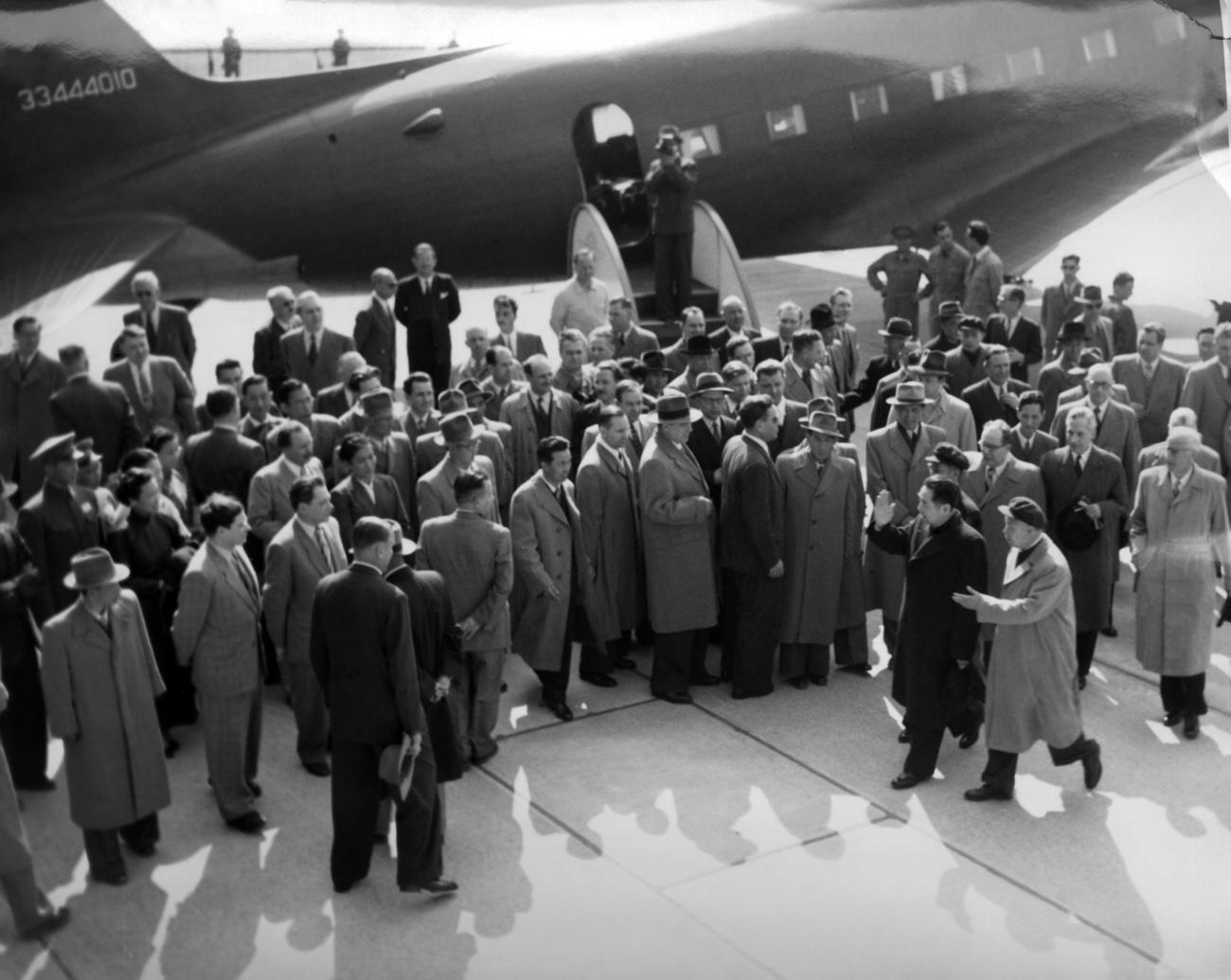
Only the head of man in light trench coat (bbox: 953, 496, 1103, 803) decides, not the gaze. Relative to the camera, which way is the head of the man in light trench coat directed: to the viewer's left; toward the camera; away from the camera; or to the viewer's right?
to the viewer's left

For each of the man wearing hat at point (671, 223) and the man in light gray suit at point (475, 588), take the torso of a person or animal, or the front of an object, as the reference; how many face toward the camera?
1

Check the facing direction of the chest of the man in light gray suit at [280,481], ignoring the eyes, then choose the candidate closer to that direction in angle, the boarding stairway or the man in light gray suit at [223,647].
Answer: the man in light gray suit

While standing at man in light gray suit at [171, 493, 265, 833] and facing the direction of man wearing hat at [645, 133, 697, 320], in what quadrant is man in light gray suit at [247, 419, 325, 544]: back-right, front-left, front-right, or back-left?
front-left

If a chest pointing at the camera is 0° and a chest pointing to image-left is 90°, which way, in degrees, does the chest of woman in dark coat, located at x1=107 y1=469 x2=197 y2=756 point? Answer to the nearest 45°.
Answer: approximately 315°

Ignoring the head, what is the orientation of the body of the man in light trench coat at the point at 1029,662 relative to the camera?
to the viewer's left

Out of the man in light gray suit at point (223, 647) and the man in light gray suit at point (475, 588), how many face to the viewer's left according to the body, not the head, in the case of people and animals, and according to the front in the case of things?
0

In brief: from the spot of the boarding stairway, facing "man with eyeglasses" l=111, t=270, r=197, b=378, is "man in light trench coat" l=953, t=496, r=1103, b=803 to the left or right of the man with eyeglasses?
left

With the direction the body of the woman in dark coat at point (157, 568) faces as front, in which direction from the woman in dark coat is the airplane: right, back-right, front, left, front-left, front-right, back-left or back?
left

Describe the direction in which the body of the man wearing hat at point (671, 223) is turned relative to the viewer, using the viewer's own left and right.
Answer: facing the viewer

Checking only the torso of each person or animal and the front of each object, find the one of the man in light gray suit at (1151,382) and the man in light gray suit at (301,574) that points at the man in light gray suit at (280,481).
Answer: the man in light gray suit at (1151,382)

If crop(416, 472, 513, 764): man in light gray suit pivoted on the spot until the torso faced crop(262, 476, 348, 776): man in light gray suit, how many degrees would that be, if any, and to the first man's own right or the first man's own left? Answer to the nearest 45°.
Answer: approximately 135° to the first man's own left

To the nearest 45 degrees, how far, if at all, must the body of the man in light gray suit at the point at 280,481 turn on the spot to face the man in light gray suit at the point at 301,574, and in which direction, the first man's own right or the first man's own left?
approximately 45° to the first man's own right

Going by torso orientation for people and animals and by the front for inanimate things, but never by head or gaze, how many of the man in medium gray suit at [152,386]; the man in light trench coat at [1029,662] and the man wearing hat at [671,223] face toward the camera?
2

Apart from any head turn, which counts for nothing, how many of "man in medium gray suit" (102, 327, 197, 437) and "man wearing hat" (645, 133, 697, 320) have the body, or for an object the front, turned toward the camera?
2

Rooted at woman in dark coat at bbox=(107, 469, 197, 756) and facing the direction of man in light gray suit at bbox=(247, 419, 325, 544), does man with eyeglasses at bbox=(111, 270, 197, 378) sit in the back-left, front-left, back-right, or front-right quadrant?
front-left

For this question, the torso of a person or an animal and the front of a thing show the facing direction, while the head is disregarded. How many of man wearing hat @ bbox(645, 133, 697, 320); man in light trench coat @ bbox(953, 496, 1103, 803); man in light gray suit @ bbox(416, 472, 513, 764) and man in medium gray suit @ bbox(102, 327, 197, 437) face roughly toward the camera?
2

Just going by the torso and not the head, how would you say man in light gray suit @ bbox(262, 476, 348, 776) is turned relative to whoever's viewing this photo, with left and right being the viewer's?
facing the viewer and to the right of the viewer

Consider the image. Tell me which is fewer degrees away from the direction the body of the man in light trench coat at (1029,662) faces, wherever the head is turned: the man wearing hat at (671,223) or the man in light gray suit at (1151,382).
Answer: the man wearing hat
